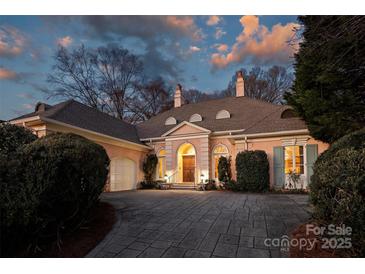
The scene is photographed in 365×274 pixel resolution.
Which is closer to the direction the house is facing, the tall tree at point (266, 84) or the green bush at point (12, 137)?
the green bush

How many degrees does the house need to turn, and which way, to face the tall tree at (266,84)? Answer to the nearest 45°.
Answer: approximately 135° to its left

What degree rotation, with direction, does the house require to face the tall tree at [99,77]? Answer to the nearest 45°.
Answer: approximately 135° to its right

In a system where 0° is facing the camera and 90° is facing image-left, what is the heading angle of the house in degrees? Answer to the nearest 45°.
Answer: approximately 0°

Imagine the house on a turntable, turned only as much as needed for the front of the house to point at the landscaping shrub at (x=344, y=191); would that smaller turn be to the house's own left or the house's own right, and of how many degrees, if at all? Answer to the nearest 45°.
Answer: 0° — it already faces it
